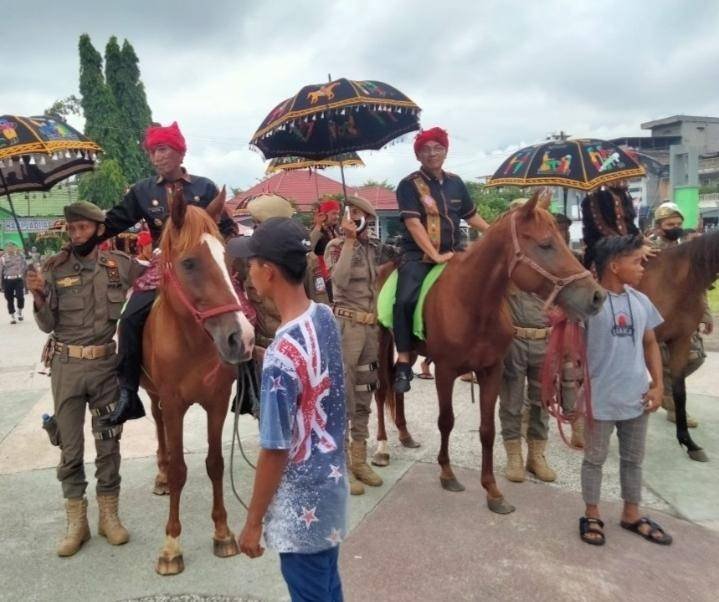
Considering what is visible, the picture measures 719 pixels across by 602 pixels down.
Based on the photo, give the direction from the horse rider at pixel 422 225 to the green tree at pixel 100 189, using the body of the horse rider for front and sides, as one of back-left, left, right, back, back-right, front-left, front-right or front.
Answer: back

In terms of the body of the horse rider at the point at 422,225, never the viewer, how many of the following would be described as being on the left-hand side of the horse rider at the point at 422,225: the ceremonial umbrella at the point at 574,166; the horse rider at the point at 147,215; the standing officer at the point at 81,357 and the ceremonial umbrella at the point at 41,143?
1

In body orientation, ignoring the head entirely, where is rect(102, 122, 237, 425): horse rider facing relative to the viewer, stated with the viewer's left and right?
facing the viewer

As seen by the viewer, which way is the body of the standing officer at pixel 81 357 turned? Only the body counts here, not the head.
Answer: toward the camera

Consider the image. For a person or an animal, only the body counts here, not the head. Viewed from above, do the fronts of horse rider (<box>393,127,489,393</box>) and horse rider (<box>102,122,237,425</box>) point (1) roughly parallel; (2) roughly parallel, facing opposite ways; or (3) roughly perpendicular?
roughly parallel

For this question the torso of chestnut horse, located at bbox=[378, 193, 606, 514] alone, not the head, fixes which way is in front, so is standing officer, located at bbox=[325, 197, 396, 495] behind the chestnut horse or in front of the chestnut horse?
behind

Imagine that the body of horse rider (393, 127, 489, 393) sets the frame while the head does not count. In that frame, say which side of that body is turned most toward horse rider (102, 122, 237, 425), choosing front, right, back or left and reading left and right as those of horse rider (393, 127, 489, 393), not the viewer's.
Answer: right

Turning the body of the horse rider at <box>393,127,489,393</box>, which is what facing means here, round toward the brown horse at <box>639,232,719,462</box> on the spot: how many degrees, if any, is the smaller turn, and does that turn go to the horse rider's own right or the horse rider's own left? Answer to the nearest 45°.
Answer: approximately 45° to the horse rider's own left

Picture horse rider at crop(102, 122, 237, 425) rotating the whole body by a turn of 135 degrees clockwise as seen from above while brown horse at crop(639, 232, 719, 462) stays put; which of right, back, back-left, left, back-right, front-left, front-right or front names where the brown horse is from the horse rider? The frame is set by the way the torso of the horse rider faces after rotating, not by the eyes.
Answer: back-right

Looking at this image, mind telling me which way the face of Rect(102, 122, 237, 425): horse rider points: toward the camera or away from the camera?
toward the camera

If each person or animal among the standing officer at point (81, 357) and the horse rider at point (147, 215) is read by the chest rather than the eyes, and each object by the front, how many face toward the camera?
2
